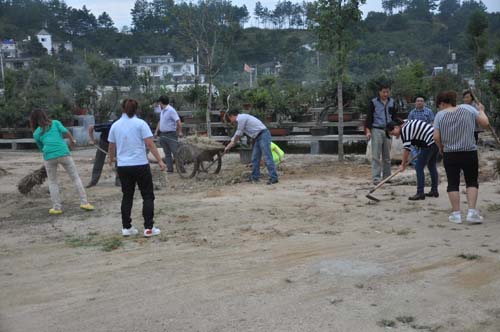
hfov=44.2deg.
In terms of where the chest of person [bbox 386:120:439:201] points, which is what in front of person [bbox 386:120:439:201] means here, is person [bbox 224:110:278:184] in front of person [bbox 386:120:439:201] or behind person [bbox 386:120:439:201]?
in front

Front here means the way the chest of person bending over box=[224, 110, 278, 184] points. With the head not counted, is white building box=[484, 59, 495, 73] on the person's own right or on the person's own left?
on the person's own right

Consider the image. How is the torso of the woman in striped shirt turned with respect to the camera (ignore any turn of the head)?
away from the camera

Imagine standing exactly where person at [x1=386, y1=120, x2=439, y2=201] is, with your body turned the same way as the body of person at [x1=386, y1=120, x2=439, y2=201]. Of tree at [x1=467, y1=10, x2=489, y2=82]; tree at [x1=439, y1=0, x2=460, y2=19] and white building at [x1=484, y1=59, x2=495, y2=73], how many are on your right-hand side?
3

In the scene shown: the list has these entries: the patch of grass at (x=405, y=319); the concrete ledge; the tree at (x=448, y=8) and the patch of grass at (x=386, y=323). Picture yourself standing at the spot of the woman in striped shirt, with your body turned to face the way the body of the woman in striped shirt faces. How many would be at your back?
2

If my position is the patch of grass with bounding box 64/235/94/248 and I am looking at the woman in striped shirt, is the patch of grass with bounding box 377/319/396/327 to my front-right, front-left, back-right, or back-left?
front-right

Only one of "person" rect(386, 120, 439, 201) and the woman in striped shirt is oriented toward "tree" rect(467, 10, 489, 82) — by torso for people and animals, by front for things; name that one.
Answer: the woman in striped shirt

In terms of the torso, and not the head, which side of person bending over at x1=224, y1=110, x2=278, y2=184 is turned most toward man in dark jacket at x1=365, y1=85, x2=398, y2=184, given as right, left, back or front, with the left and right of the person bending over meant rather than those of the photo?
back

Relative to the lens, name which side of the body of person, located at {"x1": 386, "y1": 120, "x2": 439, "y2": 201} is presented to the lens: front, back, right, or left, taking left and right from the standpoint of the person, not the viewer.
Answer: left

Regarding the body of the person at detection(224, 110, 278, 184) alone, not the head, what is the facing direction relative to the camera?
to the viewer's left

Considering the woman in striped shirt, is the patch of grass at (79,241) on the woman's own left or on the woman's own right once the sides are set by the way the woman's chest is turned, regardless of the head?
on the woman's own left

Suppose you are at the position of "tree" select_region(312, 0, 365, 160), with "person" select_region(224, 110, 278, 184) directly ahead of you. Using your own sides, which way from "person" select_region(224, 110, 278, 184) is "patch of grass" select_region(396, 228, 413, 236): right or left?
left

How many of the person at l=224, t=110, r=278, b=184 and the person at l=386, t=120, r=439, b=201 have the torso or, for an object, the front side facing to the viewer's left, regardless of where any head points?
2

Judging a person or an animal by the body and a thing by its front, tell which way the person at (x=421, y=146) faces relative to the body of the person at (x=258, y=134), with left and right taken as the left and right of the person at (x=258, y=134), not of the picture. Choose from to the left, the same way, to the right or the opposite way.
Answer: the same way
